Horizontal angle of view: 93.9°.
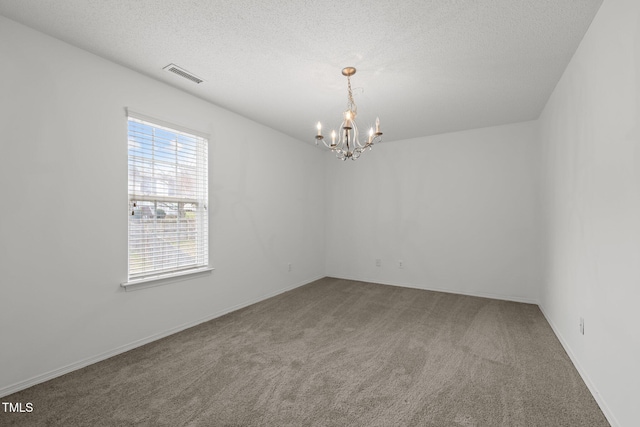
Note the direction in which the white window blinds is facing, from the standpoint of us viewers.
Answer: facing the viewer and to the right of the viewer
